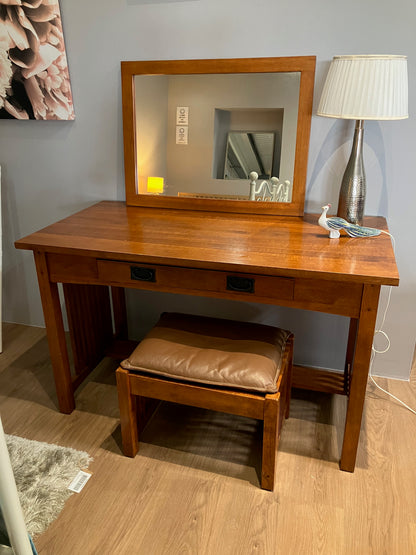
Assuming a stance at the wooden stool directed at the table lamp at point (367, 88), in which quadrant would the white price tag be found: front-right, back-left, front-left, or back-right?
back-left

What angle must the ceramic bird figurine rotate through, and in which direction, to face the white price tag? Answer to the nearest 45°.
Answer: approximately 45° to its left

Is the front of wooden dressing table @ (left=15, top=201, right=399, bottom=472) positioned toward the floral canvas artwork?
no

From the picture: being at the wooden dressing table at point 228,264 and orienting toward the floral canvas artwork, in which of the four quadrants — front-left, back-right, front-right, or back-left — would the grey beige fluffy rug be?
front-left

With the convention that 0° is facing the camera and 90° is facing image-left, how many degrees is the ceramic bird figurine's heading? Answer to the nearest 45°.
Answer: approximately 90°

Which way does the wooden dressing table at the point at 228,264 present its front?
toward the camera

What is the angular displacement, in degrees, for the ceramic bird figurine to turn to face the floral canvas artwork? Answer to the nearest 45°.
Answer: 0° — it already faces it
